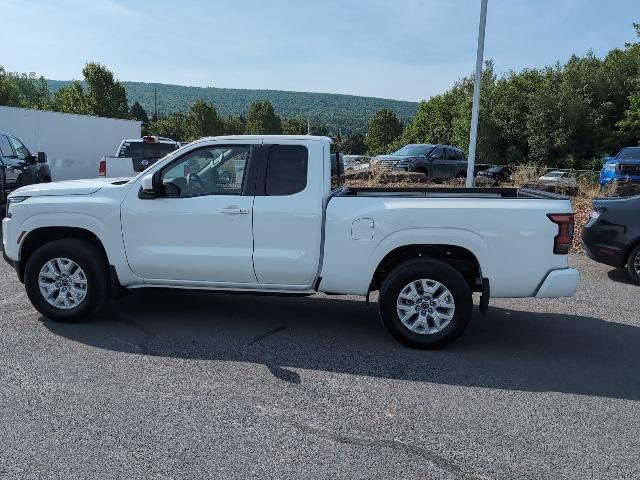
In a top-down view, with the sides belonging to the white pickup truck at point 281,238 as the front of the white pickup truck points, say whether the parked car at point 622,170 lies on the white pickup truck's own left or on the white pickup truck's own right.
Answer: on the white pickup truck's own right

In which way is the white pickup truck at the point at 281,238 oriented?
to the viewer's left

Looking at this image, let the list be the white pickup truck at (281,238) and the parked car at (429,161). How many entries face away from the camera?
0

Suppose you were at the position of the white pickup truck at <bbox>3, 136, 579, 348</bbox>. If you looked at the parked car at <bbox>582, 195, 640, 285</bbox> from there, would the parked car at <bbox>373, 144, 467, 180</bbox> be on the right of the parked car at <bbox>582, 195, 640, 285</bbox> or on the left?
left

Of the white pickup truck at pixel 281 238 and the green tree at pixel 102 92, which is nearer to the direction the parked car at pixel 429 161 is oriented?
the white pickup truck

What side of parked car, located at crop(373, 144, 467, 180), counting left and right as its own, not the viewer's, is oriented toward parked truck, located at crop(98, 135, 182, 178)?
front

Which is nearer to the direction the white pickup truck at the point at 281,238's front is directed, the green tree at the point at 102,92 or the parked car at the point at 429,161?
the green tree

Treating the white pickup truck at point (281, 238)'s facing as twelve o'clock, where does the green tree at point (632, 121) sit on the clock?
The green tree is roughly at 4 o'clock from the white pickup truck.

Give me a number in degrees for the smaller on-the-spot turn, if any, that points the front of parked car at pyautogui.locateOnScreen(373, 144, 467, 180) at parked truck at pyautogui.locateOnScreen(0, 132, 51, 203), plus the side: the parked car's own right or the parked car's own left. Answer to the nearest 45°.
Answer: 0° — it already faces it

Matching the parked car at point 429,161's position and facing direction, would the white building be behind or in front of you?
in front

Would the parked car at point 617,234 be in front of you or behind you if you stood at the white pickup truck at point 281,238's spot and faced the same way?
behind

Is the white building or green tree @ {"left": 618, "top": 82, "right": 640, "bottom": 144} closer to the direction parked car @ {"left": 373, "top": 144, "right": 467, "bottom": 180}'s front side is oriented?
the white building

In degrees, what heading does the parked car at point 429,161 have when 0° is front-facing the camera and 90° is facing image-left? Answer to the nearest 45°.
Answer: approximately 45°
